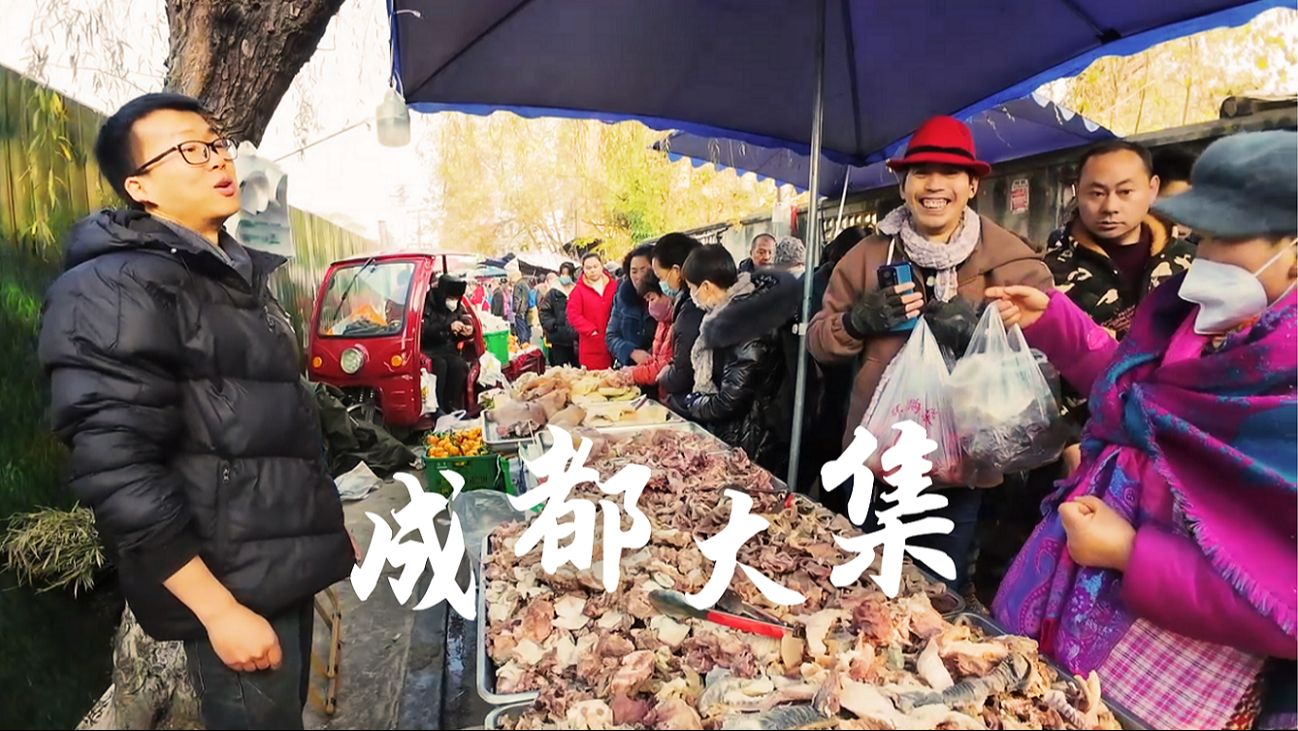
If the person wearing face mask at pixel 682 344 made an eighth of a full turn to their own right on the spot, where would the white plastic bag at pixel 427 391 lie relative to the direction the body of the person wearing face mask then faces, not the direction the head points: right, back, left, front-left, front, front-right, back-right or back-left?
front

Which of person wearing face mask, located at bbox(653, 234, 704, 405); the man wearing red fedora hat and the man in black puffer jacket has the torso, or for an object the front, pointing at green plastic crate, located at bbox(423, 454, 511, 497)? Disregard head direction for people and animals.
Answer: the person wearing face mask

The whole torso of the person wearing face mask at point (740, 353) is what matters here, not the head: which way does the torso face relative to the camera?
to the viewer's left

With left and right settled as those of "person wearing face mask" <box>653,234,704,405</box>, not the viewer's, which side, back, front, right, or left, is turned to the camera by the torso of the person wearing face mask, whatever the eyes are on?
left

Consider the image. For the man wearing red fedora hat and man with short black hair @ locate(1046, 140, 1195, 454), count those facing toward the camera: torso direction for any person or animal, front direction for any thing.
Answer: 2

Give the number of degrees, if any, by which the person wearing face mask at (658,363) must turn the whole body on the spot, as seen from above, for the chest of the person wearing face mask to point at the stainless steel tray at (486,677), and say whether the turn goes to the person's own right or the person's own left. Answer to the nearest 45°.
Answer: approximately 45° to the person's own left

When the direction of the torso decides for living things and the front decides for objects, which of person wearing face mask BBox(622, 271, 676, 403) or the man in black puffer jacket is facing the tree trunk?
the person wearing face mask

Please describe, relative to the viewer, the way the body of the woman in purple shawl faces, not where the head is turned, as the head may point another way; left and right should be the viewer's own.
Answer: facing the viewer and to the left of the viewer

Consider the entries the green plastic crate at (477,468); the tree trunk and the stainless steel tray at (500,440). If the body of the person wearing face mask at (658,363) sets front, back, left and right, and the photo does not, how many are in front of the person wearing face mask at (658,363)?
3

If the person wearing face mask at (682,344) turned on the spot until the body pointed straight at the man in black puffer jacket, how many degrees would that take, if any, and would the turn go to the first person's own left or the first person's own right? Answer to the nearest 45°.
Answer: approximately 90° to the first person's own left

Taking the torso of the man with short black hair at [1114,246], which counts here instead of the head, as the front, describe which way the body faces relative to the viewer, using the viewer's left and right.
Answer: facing the viewer

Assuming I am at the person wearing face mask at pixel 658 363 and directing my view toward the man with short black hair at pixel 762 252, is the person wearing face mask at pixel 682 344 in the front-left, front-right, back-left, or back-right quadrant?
back-right
